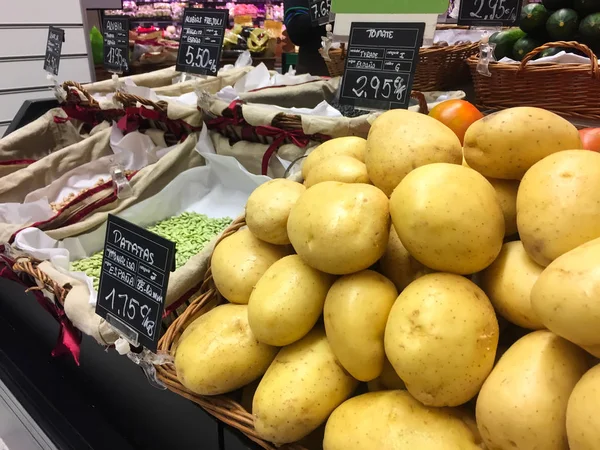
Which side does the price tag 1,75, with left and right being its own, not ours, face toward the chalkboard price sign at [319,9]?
back

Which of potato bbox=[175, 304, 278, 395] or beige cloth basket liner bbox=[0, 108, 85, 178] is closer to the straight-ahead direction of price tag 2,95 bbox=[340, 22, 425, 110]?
the potato

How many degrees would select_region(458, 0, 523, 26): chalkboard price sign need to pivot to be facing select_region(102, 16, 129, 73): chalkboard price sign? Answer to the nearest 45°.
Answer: approximately 90° to its right

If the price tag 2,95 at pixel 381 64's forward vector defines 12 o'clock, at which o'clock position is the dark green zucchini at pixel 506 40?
The dark green zucchini is roughly at 7 o'clock from the price tag 2,95.

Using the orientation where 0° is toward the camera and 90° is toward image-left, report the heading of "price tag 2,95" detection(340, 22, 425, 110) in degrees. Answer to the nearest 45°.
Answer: approximately 0°

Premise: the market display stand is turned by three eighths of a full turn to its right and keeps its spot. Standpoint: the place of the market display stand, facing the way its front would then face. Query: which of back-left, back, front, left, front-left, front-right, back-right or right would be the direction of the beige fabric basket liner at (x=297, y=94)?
front-right

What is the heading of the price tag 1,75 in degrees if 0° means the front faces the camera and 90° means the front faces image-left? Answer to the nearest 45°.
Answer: approximately 45°

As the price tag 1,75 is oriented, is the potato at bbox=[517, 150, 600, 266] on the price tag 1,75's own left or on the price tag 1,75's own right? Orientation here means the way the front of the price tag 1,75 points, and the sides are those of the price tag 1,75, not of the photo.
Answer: on the price tag 1,75's own left

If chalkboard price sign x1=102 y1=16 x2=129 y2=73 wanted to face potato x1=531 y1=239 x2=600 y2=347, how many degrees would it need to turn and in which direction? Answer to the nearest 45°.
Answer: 0° — it already faces it

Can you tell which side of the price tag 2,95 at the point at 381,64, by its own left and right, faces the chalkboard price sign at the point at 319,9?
back
